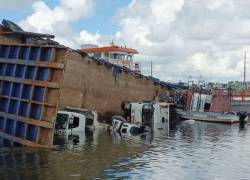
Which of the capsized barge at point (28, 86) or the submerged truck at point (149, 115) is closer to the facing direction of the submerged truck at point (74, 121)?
the capsized barge

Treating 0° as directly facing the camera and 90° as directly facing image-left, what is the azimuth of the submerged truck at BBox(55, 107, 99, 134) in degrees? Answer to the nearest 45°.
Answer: approximately 45°

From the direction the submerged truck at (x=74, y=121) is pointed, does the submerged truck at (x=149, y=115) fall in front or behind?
behind
